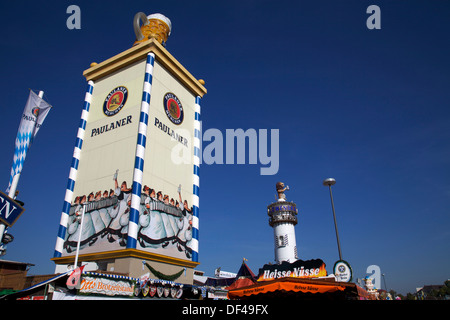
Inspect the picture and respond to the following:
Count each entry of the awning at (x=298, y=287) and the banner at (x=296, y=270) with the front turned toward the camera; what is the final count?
2

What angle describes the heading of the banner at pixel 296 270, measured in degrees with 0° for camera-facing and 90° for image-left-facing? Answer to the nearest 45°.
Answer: approximately 0°

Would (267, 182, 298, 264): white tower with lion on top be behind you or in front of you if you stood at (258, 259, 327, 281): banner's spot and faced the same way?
behind

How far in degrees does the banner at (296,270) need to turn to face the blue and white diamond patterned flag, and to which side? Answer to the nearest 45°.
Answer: approximately 45° to its right

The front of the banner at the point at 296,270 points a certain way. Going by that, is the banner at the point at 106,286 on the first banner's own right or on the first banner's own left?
on the first banner's own right

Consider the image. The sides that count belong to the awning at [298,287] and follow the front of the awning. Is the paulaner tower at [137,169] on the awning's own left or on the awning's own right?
on the awning's own right

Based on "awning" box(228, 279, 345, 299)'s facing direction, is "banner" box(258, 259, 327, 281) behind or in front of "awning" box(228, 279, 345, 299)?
behind

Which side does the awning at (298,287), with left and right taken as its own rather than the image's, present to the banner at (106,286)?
right

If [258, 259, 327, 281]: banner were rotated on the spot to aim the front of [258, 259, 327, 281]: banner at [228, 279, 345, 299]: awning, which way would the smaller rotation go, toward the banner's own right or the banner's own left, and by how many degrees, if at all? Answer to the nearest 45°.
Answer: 0° — it already faces it
